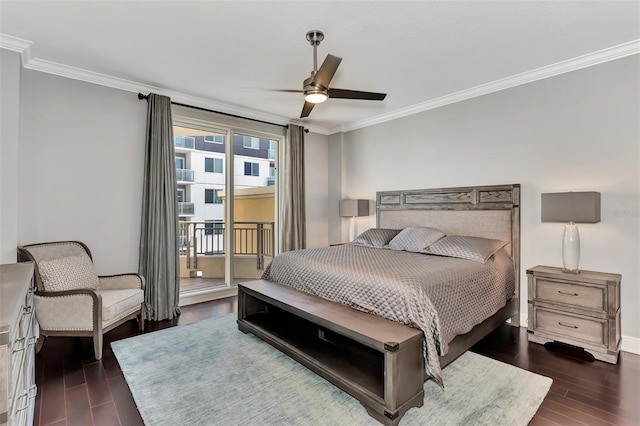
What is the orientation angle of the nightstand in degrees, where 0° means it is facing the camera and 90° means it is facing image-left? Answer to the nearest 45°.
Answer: approximately 45°

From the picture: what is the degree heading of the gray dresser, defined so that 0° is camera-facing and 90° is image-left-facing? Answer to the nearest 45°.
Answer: approximately 270°

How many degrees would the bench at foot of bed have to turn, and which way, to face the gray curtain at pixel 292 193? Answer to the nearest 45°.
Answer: approximately 135° to its right

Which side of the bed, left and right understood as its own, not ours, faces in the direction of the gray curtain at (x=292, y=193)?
right

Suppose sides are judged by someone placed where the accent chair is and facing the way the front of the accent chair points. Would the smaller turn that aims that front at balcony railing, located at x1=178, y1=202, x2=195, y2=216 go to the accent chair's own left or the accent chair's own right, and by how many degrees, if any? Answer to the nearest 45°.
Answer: approximately 90° to the accent chair's own left

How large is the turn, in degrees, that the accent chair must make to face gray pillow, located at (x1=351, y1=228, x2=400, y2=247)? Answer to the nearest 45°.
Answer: approximately 45° to its left

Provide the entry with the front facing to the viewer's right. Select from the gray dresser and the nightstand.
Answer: the gray dresser

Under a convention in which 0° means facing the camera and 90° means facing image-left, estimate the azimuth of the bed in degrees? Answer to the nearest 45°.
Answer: approximately 45°

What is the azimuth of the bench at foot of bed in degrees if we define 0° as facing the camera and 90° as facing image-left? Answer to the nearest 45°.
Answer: approximately 45°

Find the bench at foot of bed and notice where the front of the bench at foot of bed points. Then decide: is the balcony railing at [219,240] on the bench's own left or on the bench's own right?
on the bench's own right
